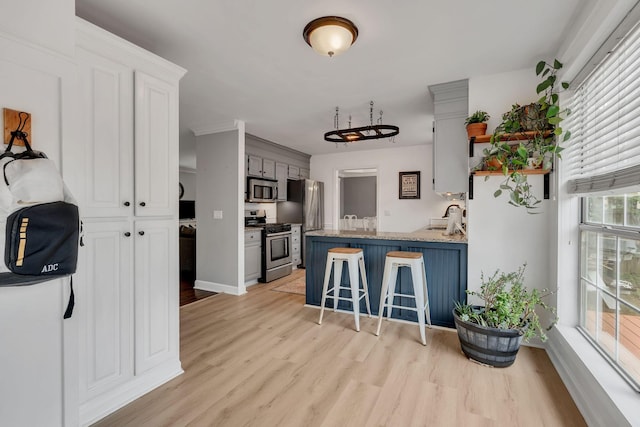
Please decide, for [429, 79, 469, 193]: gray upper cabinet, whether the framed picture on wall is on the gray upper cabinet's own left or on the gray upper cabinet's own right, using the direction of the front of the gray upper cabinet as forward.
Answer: on the gray upper cabinet's own right

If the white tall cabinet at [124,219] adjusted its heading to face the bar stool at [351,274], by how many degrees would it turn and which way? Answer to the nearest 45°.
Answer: approximately 45° to its left

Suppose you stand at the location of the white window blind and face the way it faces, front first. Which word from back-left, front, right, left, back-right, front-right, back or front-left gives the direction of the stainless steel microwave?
front-right

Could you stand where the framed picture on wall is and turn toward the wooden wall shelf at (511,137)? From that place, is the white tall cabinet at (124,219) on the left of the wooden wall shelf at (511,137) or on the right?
right

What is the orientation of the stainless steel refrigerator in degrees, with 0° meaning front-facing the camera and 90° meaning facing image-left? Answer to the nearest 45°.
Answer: approximately 315°

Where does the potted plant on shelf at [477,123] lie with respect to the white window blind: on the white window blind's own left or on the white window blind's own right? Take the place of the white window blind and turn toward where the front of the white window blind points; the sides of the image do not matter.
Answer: on the white window blind's own right

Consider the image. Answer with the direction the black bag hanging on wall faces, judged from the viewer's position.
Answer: facing the viewer and to the right of the viewer

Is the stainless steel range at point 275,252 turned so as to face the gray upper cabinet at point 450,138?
yes
